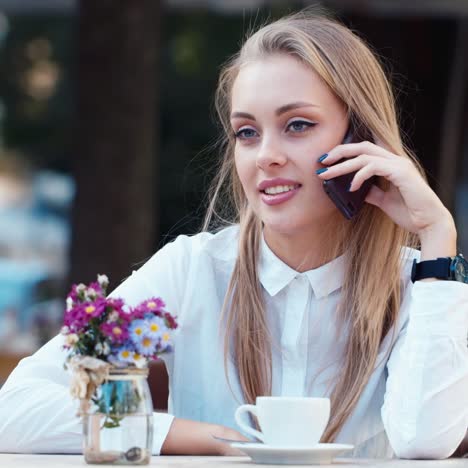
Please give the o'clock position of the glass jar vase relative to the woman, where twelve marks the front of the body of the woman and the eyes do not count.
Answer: The glass jar vase is roughly at 1 o'clock from the woman.

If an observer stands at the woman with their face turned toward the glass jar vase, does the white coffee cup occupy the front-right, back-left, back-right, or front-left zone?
front-left

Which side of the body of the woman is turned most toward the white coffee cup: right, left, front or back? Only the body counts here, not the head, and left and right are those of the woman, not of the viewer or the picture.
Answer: front

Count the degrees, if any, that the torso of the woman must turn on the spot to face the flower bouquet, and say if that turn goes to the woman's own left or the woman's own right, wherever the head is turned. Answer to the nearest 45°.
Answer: approximately 45° to the woman's own right

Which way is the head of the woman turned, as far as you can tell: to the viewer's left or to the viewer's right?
to the viewer's left

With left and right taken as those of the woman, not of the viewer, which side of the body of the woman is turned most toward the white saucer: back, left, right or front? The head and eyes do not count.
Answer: front

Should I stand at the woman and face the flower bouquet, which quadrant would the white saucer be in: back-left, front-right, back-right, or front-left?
front-left

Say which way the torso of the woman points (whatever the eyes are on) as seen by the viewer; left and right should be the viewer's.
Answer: facing the viewer

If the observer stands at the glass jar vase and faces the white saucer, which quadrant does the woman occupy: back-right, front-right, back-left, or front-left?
front-left

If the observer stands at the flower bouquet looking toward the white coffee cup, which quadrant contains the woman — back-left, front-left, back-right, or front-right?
front-left
